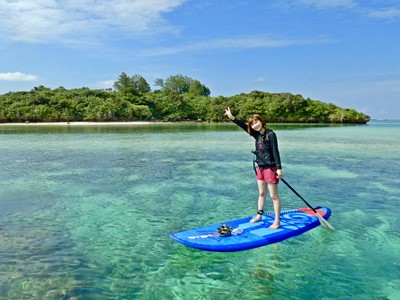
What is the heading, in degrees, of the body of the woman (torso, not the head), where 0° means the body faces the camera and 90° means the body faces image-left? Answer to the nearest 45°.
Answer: approximately 45°
